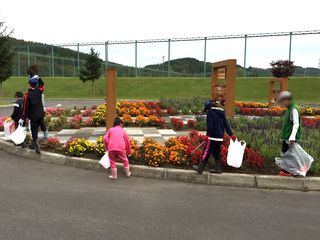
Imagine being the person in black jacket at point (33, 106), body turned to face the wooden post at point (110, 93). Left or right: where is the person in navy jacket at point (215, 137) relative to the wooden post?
right

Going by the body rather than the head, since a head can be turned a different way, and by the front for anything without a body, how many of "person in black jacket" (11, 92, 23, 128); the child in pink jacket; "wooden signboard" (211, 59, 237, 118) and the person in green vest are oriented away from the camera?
2

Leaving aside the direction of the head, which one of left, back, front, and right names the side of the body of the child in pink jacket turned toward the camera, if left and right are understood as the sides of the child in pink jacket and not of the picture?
back

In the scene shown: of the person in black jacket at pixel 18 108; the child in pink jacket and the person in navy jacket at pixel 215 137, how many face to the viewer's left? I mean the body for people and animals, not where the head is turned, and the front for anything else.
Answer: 2

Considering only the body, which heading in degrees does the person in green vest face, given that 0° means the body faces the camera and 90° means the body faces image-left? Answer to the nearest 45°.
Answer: approximately 90°

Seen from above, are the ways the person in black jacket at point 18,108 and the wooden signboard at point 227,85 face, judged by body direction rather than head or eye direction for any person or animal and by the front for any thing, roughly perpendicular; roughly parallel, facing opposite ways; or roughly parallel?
roughly perpendicular

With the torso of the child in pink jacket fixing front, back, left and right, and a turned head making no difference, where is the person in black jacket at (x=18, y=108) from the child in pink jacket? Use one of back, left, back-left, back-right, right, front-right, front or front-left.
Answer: front-left

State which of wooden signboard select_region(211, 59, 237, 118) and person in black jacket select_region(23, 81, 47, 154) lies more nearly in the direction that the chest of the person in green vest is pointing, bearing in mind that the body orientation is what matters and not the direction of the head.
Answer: the person in black jacket

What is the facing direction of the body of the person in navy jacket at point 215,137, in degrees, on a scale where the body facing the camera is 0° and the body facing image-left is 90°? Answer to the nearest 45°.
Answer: approximately 90°

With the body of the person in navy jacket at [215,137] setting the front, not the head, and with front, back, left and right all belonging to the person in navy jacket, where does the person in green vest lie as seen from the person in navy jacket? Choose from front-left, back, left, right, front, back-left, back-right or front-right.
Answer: back

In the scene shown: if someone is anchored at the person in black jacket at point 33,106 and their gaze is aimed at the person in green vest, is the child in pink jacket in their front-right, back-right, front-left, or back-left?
front-right
